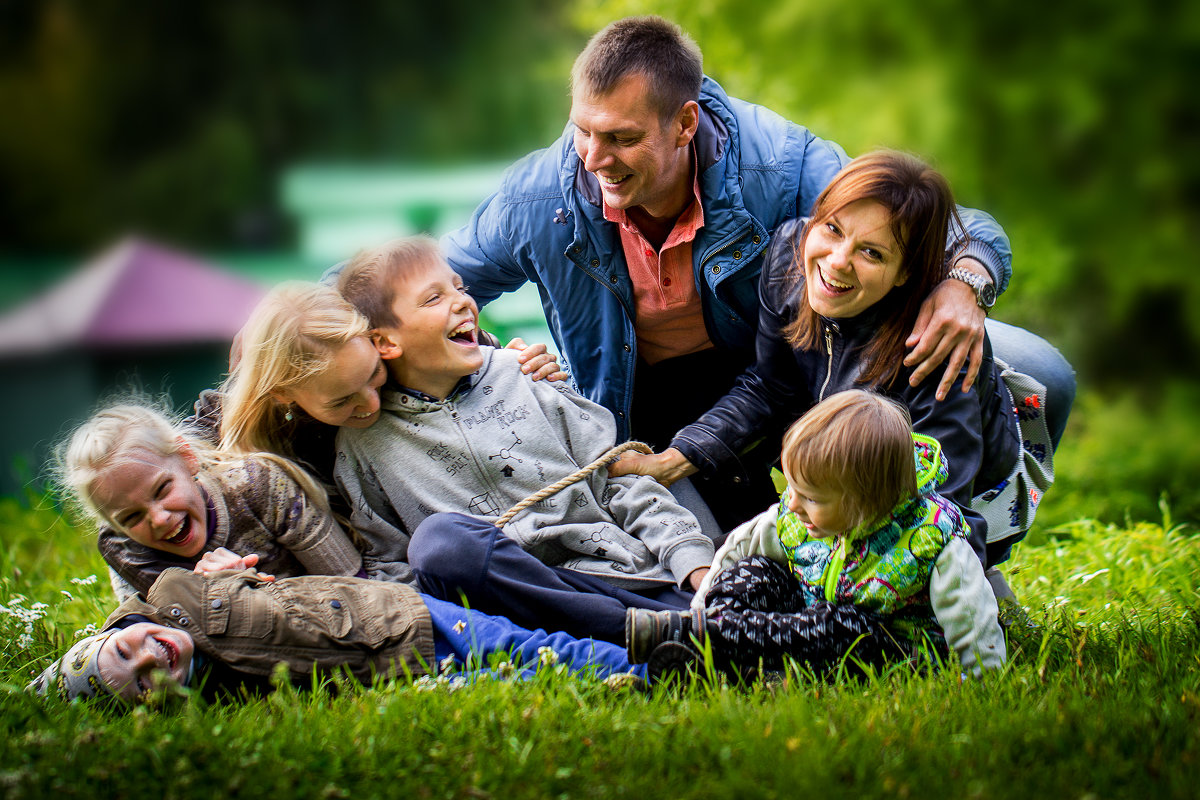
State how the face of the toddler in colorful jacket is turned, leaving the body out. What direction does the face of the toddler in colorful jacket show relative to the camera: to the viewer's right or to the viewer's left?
to the viewer's left

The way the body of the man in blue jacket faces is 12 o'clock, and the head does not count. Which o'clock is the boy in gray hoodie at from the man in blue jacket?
The boy in gray hoodie is roughly at 1 o'clock from the man in blue jacket.

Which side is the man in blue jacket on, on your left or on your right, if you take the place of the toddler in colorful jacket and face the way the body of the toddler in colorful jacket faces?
on your right

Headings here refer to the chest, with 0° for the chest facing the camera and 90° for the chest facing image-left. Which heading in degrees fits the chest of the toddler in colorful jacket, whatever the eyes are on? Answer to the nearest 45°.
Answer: approximately 45°

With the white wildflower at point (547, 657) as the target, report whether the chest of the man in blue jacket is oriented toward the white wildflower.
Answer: yes

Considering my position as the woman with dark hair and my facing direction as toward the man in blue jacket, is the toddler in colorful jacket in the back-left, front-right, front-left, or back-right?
back-left

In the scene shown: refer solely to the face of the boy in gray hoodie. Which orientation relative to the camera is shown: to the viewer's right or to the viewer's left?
to the viewer's right

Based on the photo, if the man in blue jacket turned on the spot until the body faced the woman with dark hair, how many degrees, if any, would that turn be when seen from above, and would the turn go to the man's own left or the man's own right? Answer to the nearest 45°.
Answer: approximately 45° to the man's own left

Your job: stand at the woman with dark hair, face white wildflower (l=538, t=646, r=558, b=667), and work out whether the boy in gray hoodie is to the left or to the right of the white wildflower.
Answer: right

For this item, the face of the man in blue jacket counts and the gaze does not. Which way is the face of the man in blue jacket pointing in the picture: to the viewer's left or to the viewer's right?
to the viewer's left
